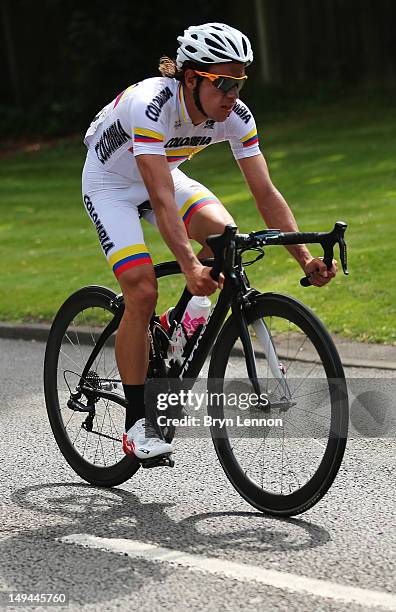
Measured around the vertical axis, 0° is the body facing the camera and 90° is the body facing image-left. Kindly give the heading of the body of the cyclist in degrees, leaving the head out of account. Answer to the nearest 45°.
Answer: approximately 315°

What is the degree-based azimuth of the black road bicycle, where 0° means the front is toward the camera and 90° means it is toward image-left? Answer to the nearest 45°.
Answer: approximately 315°
